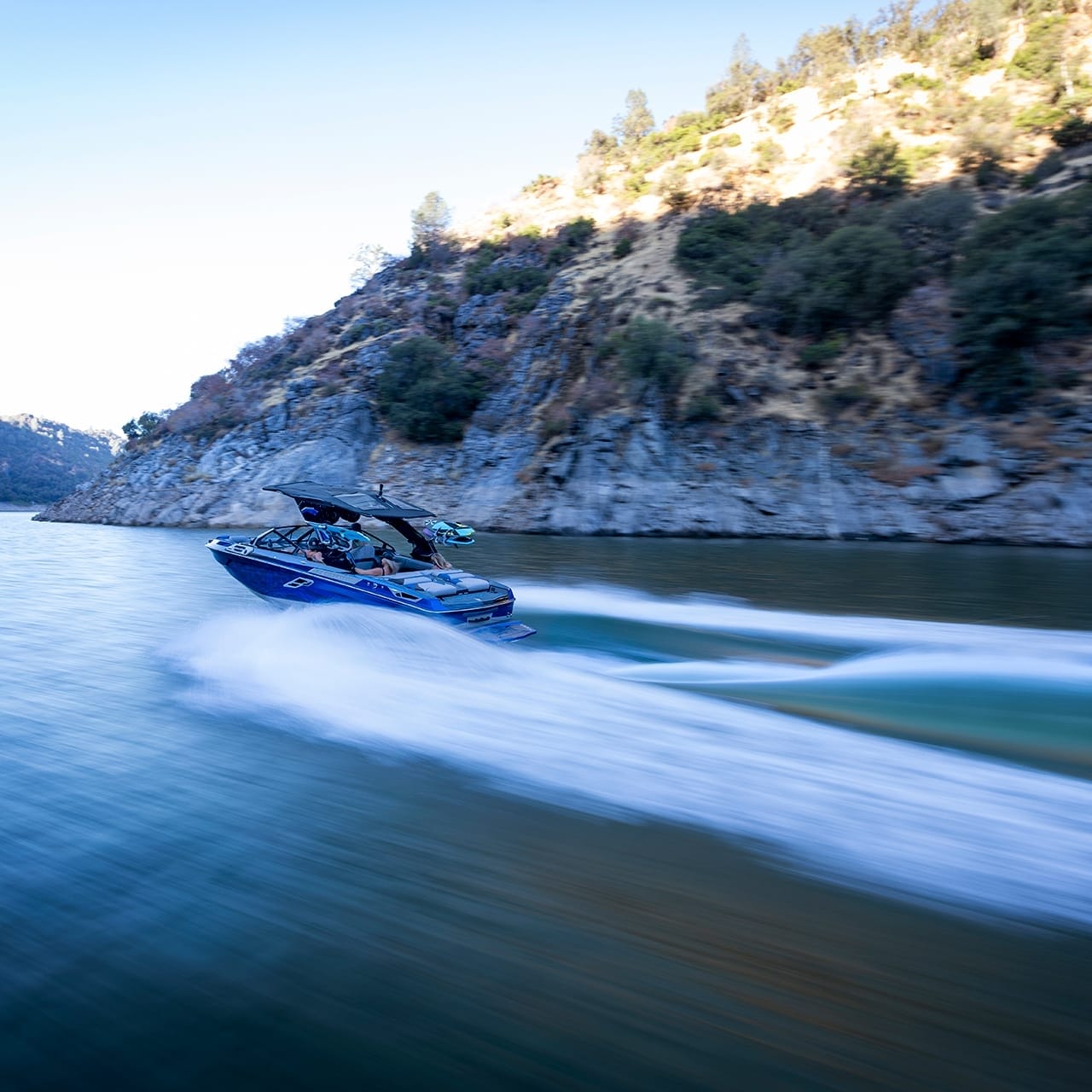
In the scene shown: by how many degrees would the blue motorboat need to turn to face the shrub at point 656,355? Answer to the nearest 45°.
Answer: approximately 90° to its right

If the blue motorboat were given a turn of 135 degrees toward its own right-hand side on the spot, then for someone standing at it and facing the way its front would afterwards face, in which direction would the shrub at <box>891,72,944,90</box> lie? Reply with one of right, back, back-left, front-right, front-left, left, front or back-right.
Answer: front-left

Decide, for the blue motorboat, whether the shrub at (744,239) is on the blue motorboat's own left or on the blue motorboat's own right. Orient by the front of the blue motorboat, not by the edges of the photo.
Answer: on the blue motorboat's own right

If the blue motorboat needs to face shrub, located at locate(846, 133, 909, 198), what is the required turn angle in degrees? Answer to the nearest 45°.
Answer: approximately 90° to its right

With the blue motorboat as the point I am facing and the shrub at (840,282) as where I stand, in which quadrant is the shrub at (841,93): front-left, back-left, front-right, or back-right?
back-right

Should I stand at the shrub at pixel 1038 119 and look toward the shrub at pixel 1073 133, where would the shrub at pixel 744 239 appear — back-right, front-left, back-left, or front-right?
back-right

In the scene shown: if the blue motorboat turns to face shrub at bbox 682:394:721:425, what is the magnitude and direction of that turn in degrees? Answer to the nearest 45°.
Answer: approximately 90° to its right

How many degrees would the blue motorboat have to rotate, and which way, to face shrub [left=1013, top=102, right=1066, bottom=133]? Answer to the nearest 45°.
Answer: approximately 90° to its right

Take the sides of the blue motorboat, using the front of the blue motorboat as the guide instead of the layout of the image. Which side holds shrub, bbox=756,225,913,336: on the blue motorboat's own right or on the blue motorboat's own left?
on the blue motorboat's own right

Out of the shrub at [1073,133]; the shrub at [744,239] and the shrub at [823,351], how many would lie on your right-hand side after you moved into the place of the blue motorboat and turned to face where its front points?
3

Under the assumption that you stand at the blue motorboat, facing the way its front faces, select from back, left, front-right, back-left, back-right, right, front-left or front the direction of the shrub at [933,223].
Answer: right

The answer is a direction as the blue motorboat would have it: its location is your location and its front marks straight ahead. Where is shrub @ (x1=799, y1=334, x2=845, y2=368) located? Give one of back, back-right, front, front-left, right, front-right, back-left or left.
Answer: right

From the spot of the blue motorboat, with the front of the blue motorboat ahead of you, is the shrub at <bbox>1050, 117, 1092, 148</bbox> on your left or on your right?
on your right

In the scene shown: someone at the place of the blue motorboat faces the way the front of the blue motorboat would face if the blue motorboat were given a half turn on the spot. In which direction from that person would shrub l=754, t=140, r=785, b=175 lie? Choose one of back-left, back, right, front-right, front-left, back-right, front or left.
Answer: left

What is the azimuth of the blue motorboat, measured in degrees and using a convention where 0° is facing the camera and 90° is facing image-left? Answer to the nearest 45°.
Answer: approximately 135°

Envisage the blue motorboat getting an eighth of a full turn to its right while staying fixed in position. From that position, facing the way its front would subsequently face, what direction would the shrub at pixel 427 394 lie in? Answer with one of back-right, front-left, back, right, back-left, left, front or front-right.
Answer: front

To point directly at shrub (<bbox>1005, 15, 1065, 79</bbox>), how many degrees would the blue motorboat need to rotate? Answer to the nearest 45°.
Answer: approximately 90° to its right

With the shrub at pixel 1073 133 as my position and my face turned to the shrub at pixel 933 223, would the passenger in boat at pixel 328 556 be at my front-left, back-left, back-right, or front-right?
front-left
